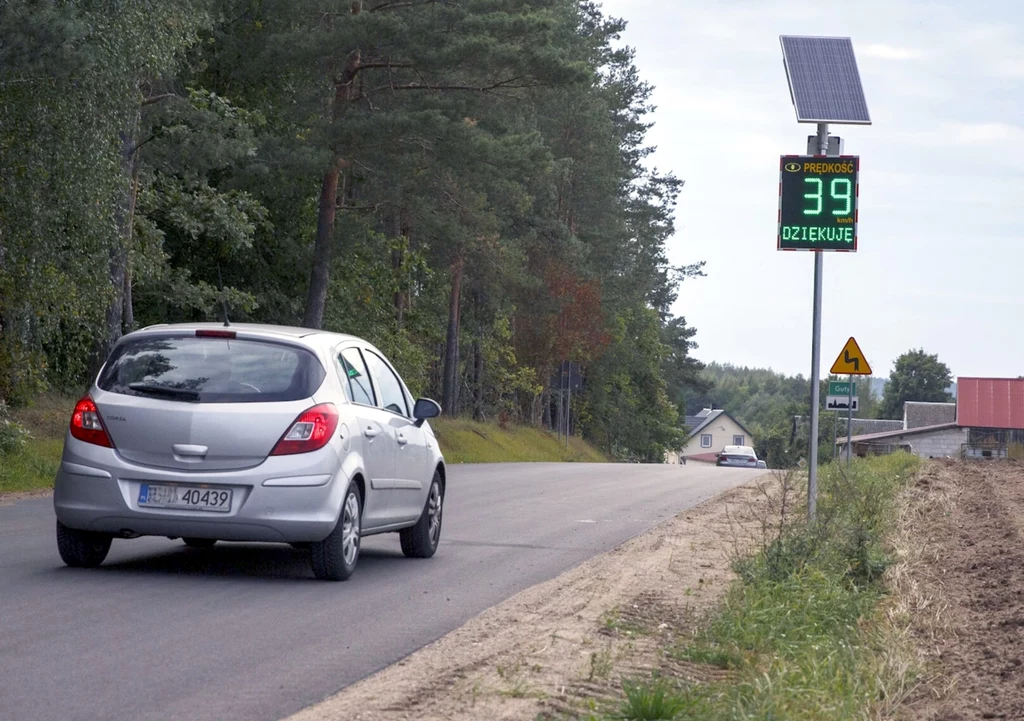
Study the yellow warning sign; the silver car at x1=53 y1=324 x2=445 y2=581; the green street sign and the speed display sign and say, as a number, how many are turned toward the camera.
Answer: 3

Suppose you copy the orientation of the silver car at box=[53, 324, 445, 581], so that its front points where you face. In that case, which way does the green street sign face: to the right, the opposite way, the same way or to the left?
the opposite way

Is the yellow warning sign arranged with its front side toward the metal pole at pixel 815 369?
yes

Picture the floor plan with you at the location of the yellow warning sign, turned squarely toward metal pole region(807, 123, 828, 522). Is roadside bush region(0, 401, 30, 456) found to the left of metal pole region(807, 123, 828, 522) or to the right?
right

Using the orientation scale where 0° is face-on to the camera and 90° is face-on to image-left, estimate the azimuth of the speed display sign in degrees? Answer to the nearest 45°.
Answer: approximately 0°

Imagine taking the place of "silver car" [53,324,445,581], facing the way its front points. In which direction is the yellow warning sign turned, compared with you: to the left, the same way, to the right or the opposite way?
the opposite way

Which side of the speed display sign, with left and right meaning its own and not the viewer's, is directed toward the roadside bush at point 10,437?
right

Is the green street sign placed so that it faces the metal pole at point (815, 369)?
yes

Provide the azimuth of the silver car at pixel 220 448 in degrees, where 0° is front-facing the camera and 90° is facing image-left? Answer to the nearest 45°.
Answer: approximately 225°
